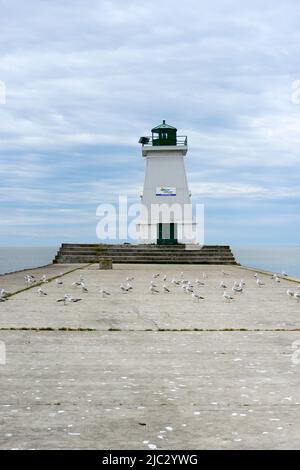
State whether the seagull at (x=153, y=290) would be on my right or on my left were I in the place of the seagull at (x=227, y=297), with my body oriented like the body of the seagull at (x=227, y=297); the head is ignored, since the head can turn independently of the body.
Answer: on my right

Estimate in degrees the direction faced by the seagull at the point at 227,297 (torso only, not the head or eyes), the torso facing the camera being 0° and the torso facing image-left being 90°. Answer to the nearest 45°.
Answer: approximately 90°
